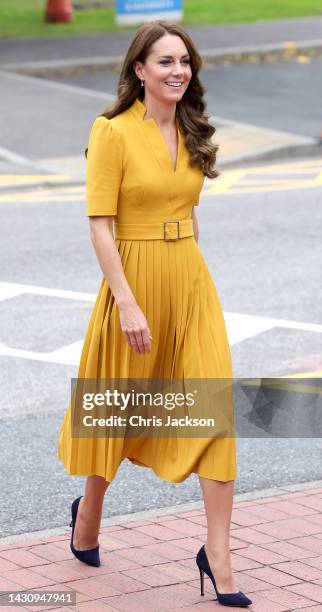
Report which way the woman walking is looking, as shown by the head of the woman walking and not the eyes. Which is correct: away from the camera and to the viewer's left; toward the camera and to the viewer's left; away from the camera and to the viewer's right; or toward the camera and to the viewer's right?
toward the camera and to the viewer's right

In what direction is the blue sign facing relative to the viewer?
toward the camera

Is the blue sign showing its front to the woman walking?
yes

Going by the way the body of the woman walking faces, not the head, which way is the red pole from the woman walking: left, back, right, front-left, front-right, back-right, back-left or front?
back-left

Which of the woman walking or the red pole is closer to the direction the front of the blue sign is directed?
the woman walking

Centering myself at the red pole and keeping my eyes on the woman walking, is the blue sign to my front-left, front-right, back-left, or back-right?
front-left

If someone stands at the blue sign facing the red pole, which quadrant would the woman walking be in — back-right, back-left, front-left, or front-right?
back-left

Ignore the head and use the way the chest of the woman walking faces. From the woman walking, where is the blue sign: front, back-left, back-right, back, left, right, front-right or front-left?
back-left

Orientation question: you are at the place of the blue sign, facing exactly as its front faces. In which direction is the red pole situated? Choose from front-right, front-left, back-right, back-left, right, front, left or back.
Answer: back-right

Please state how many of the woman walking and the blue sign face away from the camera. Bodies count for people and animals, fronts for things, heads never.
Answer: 0

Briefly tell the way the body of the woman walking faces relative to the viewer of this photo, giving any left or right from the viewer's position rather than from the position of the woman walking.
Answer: facing the viewer and to the right of the viewer
